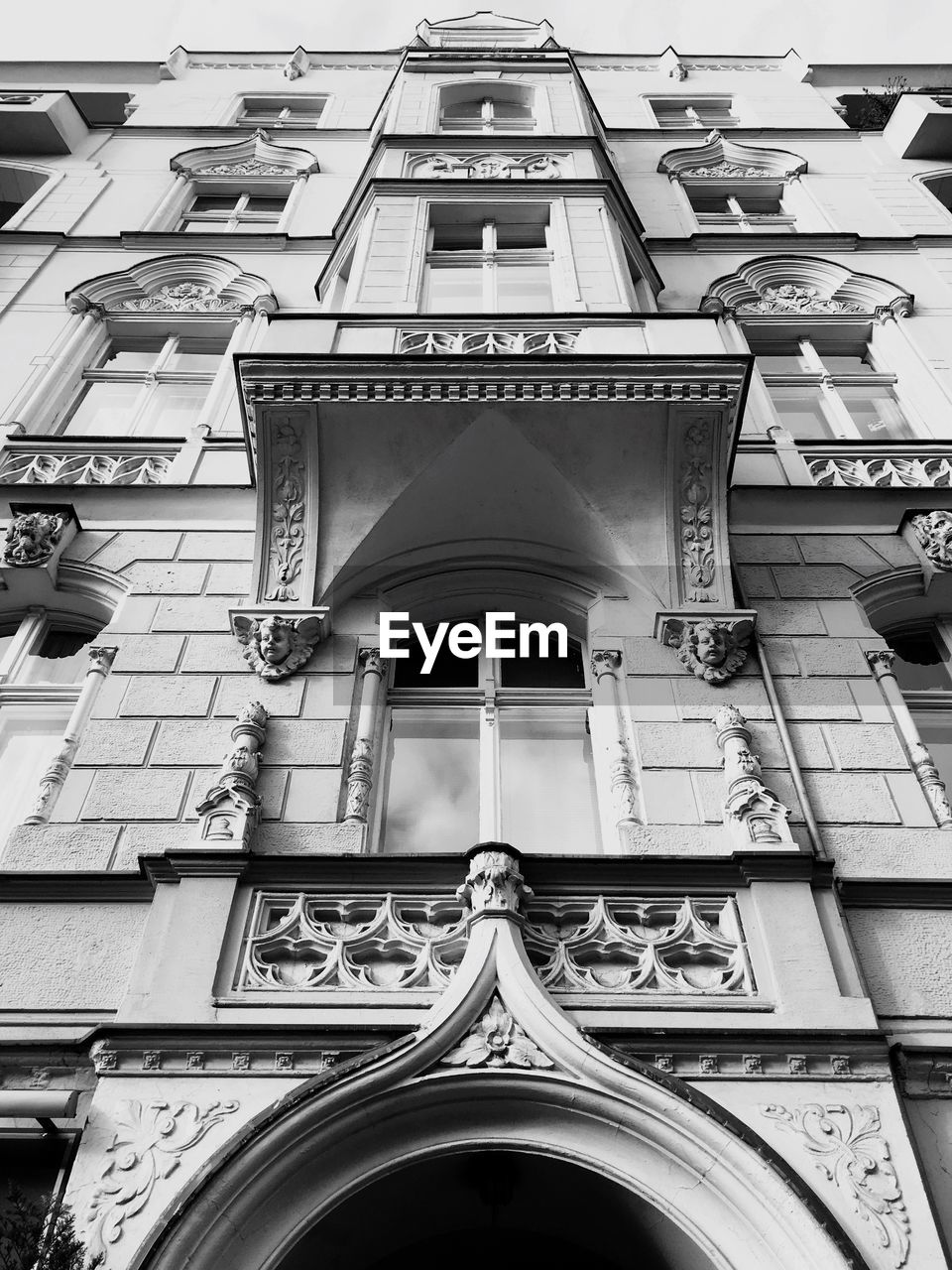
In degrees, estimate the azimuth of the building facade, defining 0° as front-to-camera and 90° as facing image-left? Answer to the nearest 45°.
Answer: approximately 0°
